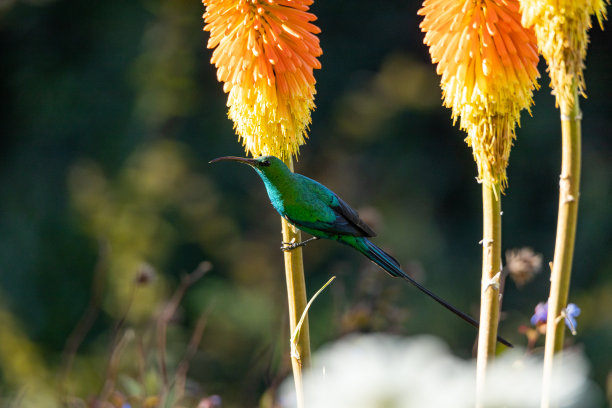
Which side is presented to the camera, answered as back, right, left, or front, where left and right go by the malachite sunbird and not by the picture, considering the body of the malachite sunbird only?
left

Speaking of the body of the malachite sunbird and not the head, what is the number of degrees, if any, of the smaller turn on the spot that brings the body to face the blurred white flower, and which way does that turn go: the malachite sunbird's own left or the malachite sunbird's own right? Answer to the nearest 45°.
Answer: approximately 90° to the malachite sunbird's own left

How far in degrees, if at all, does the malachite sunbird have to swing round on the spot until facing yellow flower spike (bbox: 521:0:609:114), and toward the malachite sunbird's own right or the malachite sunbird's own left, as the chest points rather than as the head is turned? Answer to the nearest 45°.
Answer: approximately 135° to the malachite sunbird's own left
